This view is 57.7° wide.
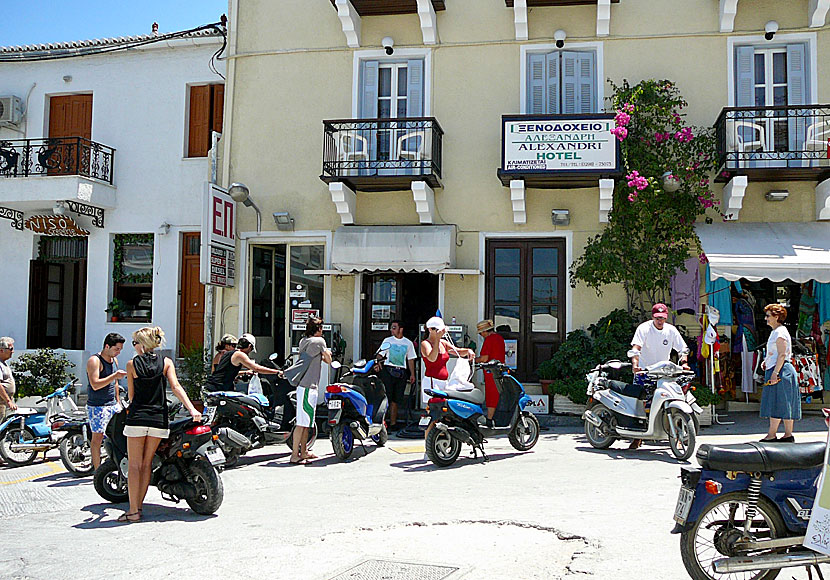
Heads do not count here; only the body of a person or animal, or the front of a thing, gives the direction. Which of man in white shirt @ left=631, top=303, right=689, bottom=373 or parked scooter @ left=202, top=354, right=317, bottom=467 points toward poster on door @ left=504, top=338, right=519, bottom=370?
the parked scooter

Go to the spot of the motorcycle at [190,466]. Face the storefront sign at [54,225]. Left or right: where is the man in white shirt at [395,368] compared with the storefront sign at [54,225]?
right

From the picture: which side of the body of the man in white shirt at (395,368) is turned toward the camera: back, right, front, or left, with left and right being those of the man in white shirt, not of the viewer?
front

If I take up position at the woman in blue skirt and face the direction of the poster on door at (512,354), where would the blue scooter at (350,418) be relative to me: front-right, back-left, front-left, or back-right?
front-left

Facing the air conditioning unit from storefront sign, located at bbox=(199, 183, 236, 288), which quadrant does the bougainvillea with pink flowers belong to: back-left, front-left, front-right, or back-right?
back-right

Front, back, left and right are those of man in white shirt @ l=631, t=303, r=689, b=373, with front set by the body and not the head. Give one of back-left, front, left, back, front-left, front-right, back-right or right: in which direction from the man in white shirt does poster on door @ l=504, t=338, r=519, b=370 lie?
back-right

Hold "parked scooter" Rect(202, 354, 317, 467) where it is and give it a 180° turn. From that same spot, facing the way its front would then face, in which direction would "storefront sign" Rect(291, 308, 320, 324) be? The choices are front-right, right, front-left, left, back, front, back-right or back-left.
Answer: back-right

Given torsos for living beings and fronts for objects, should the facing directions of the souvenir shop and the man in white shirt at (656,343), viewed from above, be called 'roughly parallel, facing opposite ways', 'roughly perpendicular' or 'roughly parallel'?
roughly parallel

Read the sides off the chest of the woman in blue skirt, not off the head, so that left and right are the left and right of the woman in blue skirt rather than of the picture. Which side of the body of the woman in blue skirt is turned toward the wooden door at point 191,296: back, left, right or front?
front

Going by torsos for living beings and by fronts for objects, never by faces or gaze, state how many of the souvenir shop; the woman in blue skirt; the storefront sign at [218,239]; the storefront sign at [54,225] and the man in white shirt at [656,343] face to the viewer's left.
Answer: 1

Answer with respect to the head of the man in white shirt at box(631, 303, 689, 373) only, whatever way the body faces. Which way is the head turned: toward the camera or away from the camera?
toward the camera

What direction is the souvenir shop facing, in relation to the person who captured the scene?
facing the viewer

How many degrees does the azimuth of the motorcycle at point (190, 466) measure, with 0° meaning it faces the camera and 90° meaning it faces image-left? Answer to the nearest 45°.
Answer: approximately 135°

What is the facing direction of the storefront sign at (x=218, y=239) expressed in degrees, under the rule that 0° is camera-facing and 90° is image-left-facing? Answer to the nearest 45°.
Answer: approximately 315°

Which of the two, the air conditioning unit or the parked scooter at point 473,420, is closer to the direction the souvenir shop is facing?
the parked scooter

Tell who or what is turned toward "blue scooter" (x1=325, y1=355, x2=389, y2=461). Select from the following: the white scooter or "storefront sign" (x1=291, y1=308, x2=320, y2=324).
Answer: the storefront sign

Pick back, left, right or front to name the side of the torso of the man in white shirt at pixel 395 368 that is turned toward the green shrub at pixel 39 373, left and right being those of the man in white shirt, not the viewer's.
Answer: right

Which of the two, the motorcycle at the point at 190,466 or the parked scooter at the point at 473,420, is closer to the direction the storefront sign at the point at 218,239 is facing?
the parked scooter
